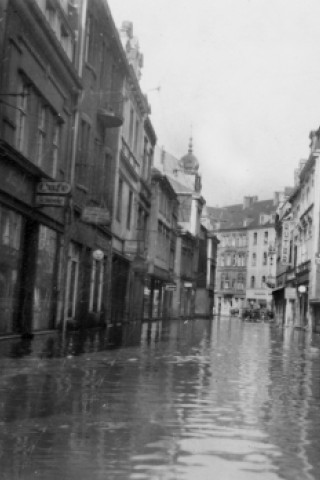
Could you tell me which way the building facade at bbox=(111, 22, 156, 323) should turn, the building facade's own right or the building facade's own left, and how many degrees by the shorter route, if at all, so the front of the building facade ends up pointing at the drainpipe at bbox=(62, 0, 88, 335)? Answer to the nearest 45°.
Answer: approximately 90° to the building facade's own right

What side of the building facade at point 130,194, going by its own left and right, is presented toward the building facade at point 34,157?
right

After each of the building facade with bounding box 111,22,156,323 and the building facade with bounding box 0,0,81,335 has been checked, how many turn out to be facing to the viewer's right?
2

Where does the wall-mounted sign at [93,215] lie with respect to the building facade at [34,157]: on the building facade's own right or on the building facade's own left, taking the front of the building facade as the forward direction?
on the building facade's own left

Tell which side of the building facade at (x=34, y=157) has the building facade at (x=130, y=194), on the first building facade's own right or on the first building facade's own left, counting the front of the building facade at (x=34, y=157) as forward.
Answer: on the first building facade's own left

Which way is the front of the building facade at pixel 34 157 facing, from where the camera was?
facing to the right of the viewer

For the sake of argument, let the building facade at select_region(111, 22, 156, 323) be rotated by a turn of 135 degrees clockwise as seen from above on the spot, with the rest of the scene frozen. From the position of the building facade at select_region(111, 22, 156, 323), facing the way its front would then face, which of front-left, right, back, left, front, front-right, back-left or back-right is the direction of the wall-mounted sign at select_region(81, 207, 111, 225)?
front-left

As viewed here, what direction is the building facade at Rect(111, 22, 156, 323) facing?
to the viewer's right
